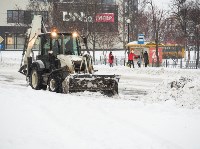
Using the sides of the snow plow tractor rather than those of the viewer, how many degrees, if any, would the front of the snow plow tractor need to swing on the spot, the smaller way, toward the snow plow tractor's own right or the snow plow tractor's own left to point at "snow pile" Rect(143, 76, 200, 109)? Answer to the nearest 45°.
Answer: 0° — it already faces it

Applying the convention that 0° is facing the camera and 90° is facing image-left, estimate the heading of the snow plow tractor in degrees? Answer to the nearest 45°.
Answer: approximately 315°
